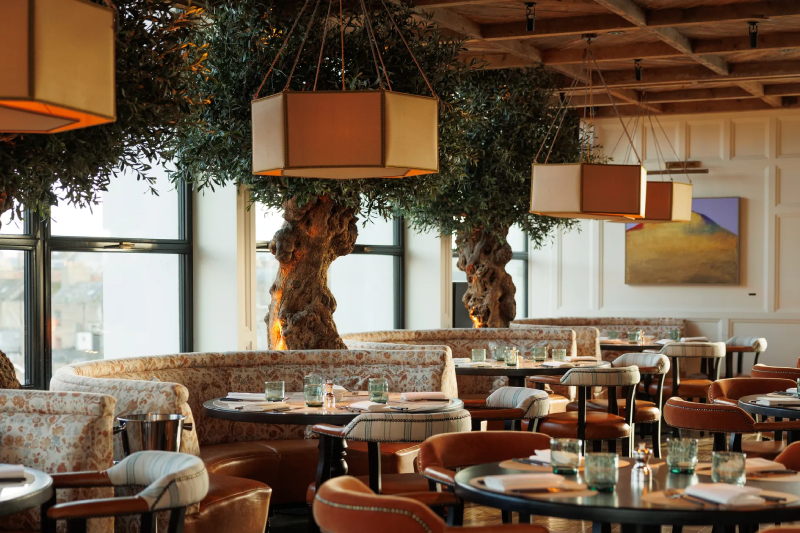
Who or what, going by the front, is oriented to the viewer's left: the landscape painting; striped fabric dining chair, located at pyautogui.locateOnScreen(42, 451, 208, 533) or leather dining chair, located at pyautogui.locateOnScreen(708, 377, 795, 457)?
striped fabric dining chair, located at pyautogui.locateOnScreen(42, 451, 208, 533)

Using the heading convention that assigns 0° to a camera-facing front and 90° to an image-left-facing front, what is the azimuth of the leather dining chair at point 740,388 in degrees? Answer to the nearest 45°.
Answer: approximately 315°

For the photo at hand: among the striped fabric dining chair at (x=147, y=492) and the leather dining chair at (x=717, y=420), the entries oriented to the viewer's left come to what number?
1

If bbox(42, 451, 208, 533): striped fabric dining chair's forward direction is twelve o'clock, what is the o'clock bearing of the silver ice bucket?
The silver ice bucket is roughly at 3 o'clock from the striped fabric dining chair.

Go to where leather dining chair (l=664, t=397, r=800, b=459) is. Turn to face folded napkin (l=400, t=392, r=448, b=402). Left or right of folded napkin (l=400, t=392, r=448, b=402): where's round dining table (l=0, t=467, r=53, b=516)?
left

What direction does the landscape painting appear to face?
toward the camera

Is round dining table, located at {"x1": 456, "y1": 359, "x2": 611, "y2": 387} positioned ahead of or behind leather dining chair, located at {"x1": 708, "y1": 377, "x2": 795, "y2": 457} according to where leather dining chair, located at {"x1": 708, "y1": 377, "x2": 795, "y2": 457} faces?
behind

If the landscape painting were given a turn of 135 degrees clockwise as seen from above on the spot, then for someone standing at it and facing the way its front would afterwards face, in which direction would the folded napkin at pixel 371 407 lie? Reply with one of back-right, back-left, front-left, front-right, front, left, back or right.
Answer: back-left

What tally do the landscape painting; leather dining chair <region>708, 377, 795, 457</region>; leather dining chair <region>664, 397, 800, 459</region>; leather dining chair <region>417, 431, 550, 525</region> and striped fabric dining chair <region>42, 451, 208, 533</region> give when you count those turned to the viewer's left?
1

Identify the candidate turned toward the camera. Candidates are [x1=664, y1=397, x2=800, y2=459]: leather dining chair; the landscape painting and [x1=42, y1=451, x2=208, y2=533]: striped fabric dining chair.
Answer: the landscape painting

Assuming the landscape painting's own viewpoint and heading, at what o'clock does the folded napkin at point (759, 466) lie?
The folded napkin is roughly at 12 o'clock from the landscape painting.

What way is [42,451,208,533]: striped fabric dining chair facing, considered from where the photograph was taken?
facing to the left of the viewer

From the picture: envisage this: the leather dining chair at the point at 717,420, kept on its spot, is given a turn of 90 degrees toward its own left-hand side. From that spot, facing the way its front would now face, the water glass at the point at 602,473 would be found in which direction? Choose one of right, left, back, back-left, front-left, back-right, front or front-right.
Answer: back-left

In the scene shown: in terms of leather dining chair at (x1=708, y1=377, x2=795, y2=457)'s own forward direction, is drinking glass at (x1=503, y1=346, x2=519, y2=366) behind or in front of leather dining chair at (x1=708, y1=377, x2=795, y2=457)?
behind

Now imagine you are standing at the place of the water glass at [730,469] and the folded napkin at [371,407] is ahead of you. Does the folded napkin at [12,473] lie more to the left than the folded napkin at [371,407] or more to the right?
left

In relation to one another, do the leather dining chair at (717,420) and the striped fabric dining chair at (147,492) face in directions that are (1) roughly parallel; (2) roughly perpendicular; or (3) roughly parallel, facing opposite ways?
roughly parallel, facing opposite ways

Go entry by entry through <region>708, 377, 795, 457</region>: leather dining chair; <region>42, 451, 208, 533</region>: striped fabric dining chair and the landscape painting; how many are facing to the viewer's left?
1
